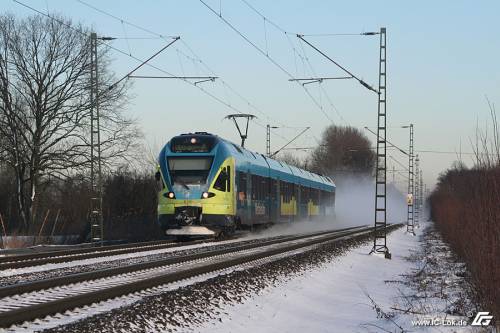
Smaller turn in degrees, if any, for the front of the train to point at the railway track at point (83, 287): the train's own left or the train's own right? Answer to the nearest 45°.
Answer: approximately 45° to the train's own left

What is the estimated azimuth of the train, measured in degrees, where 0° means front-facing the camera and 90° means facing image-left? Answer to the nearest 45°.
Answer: approximately 45°
